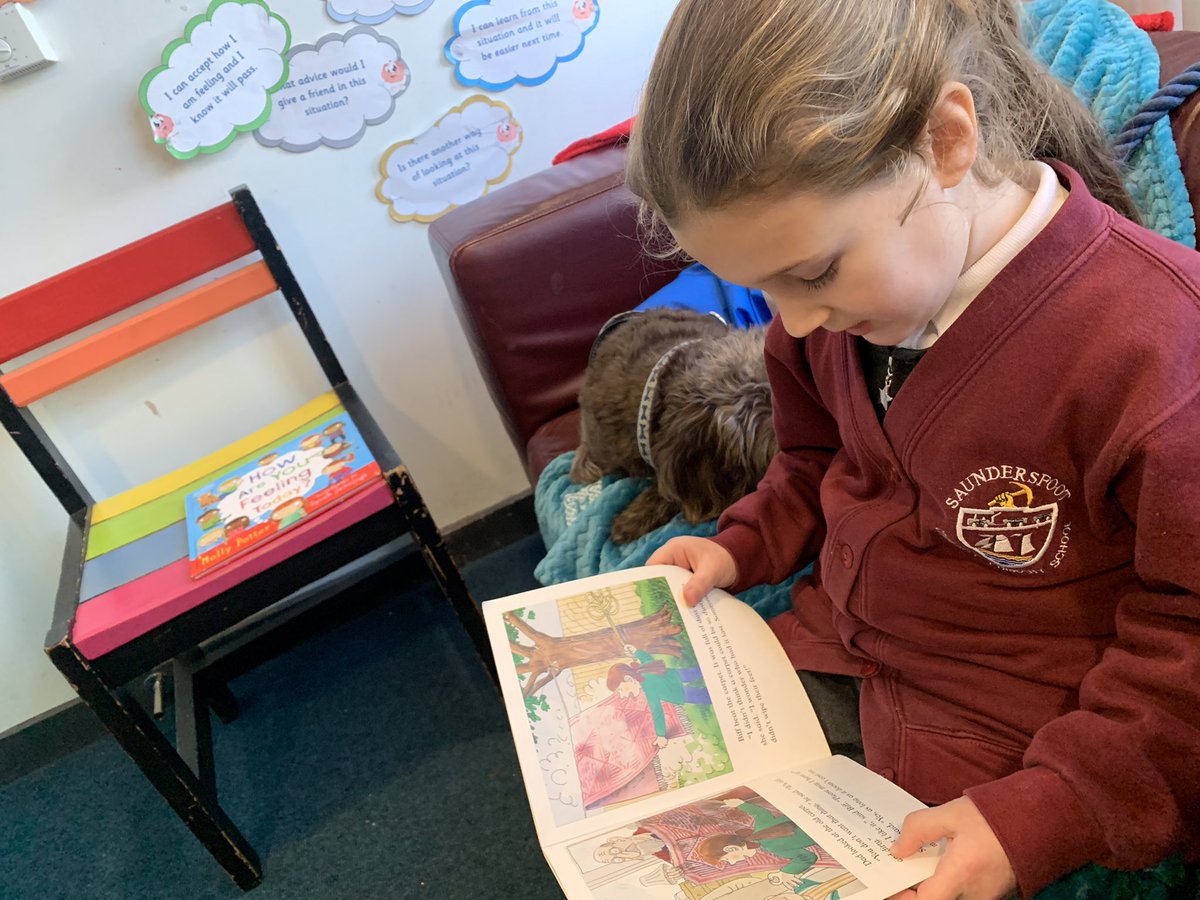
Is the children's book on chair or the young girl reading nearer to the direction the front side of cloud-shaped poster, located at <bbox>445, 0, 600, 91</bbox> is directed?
the young girl reading

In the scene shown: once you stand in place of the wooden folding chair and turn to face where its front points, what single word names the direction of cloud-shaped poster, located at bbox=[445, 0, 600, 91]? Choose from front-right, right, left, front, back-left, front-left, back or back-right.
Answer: left

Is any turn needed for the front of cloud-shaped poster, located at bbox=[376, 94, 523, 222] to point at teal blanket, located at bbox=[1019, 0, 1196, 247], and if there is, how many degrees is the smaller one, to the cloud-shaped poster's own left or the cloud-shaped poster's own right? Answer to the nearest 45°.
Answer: approximately 45° to the cloud-shaped poster's own left

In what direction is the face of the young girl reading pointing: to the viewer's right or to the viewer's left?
to the viewer's left

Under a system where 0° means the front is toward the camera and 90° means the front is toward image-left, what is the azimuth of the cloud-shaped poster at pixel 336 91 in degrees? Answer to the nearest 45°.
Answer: approximately 0°

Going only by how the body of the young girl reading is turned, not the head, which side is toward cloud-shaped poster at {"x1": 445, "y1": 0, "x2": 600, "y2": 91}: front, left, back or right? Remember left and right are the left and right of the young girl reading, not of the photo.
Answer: right

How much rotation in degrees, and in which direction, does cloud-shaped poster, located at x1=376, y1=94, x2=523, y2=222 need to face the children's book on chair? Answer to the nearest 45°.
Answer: approximately 45° to its right
